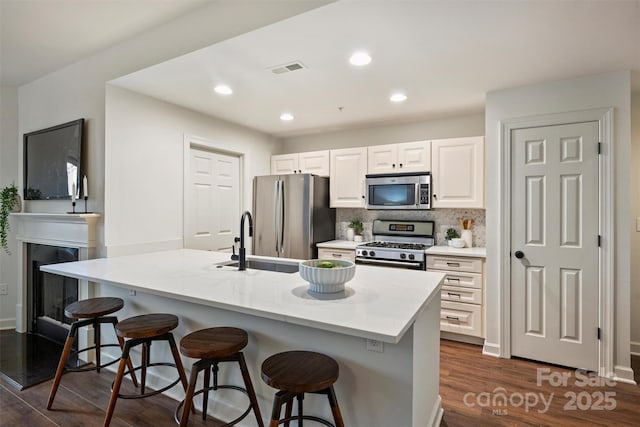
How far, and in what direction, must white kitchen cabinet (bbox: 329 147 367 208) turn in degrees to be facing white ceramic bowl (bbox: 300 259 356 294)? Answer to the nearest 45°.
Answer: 0° — it already faces it

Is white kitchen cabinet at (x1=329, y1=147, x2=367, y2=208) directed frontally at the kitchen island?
yes

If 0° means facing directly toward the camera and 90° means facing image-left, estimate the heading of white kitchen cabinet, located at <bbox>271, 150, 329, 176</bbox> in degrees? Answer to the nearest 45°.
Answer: approximately 45°

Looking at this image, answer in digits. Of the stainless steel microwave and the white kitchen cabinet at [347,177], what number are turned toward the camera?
2

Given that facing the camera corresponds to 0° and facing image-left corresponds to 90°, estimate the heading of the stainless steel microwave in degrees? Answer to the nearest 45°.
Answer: approximately 0°

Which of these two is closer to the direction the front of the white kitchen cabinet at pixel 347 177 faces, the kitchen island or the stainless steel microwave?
the kitchen island

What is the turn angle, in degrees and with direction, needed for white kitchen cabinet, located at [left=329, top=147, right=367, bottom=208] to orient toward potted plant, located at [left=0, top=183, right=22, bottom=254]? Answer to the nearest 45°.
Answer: approximately 90° to its right

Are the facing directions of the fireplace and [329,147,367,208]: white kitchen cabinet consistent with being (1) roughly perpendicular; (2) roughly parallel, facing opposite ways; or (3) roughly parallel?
roughly perpendicular

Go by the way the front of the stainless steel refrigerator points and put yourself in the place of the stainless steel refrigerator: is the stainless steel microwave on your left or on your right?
on your left
